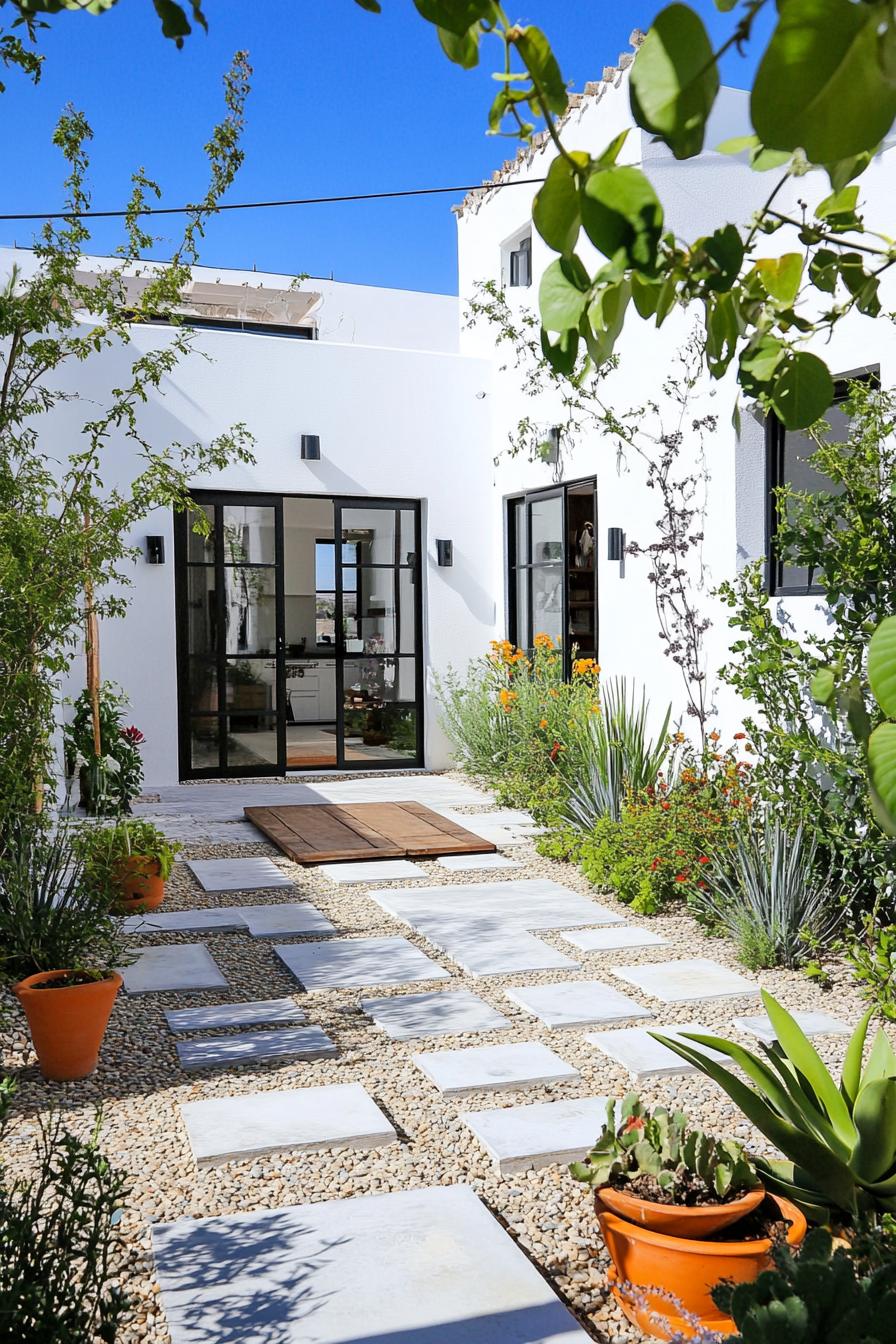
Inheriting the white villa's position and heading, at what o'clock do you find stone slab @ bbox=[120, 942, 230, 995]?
The stone slab is roughly at 12 o'clock from the white villa.

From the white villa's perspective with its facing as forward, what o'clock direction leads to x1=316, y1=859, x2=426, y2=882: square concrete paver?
The square concrete paver is roughly at 12 o'clock from the white villa.

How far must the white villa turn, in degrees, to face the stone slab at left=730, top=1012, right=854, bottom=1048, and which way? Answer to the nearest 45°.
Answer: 0° — it already faces it

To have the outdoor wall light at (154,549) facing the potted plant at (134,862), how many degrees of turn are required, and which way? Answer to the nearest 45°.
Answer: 0° — it already faces it

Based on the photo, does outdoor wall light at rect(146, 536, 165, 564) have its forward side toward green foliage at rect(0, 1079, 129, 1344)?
yes

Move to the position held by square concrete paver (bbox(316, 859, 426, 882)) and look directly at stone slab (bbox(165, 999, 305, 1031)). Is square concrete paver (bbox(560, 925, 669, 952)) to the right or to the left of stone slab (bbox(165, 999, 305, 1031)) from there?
left

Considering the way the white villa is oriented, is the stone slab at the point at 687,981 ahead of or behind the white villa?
ahead

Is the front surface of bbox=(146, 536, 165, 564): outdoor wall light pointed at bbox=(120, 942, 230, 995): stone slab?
yes

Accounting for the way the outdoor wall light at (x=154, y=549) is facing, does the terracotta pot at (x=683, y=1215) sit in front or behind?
in front
